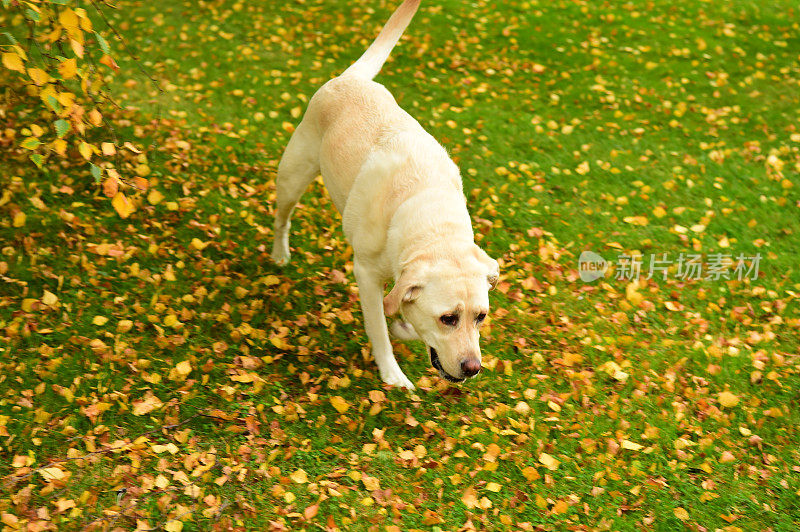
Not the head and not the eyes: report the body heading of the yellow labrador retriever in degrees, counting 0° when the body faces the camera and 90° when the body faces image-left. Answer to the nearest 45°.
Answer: approximately 315°
